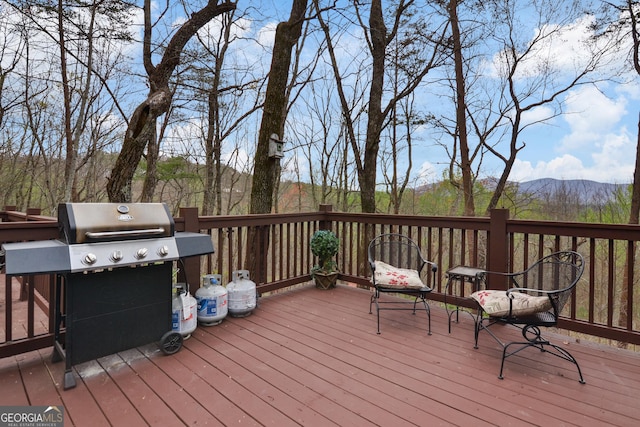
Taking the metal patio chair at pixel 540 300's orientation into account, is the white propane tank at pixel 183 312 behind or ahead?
ahead

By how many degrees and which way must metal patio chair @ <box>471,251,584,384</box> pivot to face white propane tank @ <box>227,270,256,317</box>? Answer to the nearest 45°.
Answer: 0° — it already faces it

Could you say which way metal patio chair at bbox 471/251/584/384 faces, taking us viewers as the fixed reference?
facing to the left of the viewer

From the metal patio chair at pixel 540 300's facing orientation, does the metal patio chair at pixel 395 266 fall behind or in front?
in front
